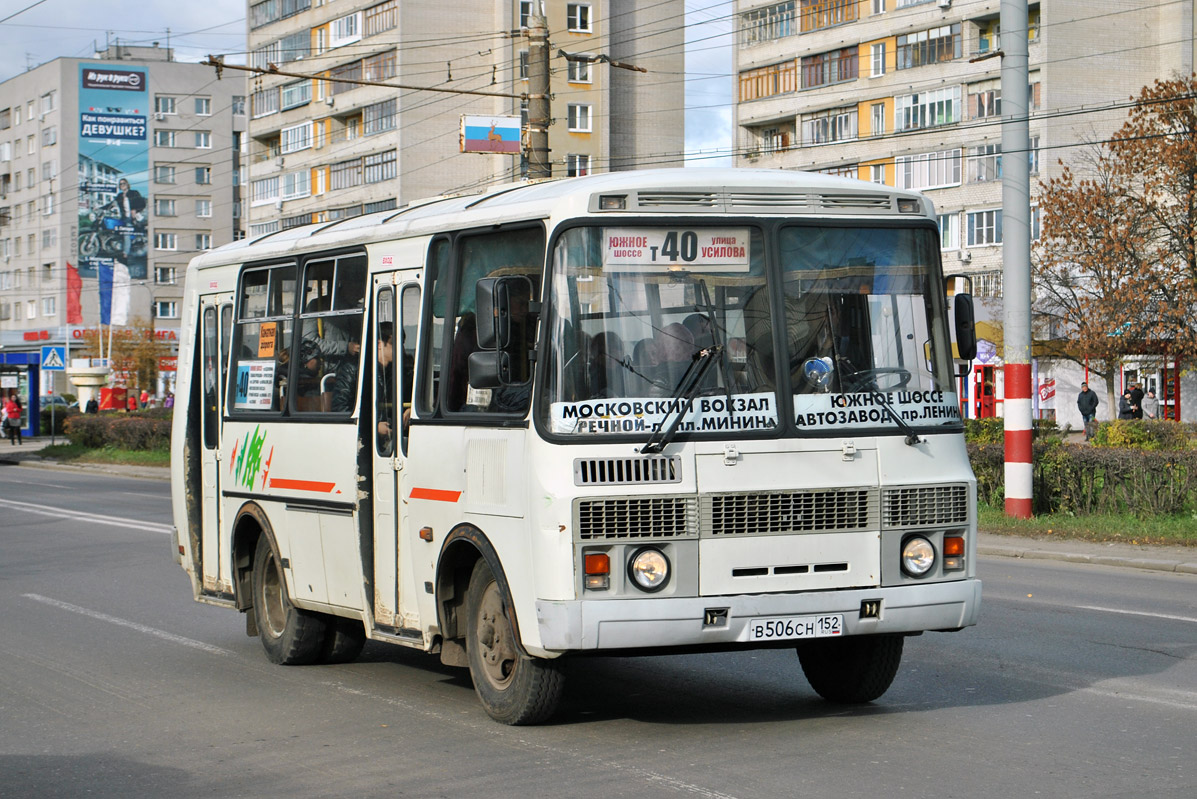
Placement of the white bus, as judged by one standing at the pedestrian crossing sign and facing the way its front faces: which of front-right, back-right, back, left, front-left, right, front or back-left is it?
front

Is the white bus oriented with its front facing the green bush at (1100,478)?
no

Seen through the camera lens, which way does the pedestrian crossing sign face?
facing the viewer

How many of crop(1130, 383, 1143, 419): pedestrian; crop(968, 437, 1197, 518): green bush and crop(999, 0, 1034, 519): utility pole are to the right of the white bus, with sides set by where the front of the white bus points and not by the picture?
0

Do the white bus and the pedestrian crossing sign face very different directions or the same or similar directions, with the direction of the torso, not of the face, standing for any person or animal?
same or similar directions

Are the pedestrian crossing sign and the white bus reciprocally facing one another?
no

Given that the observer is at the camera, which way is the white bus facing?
facing the viewer and to the right of the viewer

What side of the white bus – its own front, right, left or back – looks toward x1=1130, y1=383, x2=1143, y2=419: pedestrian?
left

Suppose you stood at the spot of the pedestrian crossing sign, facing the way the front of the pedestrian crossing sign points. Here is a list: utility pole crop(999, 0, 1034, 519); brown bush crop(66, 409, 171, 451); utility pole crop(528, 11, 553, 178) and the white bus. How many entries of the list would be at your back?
0

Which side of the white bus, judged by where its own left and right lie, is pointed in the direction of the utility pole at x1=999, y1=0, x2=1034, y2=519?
left

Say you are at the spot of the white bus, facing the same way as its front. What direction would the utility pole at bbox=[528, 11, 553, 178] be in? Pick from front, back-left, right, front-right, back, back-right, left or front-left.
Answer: back-left

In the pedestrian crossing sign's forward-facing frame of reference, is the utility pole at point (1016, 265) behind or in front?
in front

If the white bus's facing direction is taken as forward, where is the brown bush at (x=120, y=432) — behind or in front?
behind

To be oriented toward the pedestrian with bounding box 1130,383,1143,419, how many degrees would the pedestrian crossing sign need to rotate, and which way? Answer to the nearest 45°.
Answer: approximately 90° to its left

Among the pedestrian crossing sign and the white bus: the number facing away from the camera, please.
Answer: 0

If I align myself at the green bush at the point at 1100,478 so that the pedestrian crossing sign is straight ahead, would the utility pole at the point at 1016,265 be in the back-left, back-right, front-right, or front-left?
front-left
